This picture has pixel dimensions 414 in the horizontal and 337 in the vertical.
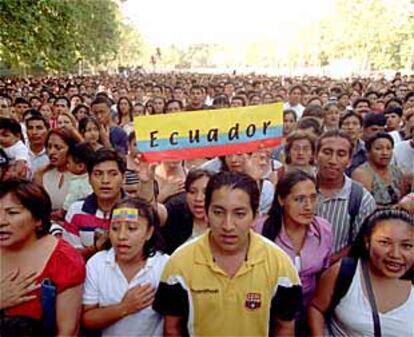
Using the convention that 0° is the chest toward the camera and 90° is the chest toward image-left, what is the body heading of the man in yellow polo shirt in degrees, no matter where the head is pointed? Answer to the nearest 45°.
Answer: approximately 0°

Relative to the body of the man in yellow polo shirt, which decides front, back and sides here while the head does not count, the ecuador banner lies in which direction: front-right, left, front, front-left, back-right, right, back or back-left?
back

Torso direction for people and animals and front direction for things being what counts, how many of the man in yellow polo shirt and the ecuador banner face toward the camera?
2

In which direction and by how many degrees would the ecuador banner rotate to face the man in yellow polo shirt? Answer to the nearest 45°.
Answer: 0° — it already faces them

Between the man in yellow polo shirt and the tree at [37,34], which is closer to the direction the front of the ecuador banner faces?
the man in yellow polo shirt

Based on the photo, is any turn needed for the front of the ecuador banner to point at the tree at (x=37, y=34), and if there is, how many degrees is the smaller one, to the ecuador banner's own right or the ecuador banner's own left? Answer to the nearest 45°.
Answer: approximately 135° to the ecuador banner's own right

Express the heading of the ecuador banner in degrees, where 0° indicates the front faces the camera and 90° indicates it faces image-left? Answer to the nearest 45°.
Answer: approximately 0°

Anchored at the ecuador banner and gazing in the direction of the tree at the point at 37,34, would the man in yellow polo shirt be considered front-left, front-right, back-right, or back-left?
back-left
